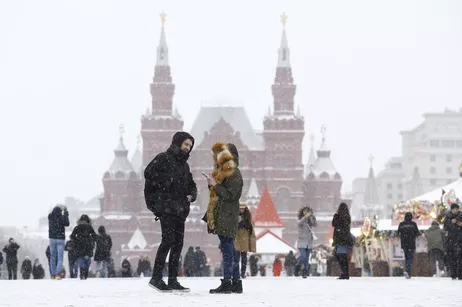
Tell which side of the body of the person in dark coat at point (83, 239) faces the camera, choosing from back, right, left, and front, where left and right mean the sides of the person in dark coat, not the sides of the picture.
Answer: back

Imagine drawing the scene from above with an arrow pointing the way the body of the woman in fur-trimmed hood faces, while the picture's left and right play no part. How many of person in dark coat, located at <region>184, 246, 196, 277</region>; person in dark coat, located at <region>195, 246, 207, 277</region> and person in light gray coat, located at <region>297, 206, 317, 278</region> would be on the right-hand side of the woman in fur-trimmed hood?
3

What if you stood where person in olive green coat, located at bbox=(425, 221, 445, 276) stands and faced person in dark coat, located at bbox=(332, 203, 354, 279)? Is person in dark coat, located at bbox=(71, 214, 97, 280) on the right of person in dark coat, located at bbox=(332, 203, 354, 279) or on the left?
right

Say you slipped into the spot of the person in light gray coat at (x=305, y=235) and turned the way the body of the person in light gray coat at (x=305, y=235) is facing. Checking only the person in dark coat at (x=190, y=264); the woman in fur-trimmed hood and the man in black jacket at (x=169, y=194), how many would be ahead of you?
2

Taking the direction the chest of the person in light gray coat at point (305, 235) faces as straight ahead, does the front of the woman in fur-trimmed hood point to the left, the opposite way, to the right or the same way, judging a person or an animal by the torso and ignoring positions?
to the right

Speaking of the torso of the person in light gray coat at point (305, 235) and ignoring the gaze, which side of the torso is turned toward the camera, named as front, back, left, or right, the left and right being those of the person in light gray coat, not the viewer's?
front

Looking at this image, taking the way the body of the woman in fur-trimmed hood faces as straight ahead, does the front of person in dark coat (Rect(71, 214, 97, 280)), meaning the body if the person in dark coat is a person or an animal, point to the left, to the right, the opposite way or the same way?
to the right

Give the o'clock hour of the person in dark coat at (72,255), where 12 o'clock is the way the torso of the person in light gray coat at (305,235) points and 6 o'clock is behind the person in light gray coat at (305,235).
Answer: the person in dark coat at (72,255) is roughly at 3 o'clock from the person in light gray coat at (305,235).

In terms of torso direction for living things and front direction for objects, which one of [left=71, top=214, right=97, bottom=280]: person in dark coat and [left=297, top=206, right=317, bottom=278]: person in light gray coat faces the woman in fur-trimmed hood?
[left=297, top=206, right=317, bottom=278]: person in light gray coat

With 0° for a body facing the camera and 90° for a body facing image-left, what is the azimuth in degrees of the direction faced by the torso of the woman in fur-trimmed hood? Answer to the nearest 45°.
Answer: approximately 90°

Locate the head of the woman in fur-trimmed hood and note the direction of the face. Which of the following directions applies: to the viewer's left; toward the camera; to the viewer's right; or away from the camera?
to the viewer's left

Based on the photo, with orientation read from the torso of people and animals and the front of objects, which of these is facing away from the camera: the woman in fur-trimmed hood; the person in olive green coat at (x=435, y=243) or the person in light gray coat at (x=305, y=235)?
the person in olive green coat at (x=435, y=243)

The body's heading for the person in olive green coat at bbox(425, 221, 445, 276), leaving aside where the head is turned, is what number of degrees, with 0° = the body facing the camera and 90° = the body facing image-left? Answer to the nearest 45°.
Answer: approximately 180°

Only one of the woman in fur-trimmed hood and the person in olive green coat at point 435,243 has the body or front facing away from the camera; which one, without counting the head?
the person in olive green coat

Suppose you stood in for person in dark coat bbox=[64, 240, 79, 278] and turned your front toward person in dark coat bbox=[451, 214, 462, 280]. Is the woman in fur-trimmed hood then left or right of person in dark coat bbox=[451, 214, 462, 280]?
right
